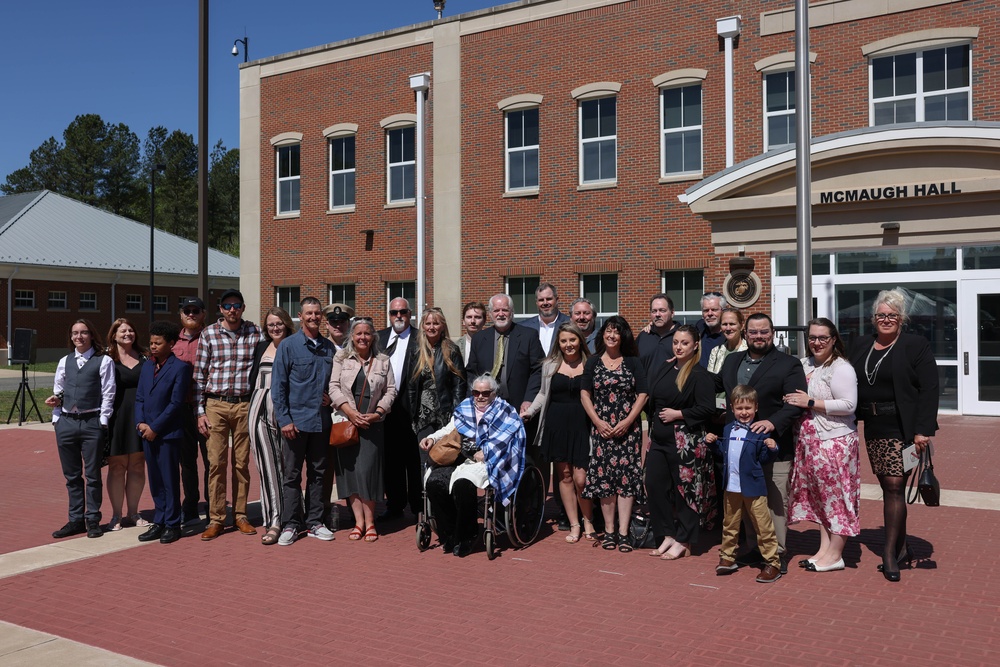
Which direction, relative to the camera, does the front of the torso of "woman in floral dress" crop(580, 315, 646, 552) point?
toward the camera

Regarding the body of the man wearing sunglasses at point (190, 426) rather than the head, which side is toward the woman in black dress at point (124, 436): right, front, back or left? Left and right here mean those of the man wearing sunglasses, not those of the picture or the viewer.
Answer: right

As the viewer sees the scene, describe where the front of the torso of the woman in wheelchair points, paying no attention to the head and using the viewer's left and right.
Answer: facing the viewer and to the left of the viewer

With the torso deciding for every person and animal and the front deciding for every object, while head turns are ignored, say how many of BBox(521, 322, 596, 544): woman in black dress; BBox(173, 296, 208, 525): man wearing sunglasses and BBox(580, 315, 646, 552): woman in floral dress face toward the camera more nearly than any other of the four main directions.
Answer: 3

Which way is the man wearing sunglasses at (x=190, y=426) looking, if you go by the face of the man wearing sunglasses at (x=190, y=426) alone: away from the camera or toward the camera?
toward the camera

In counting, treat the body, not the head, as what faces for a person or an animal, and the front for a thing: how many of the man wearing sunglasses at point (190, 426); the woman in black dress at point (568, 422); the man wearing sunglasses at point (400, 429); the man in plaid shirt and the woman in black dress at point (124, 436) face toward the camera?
5

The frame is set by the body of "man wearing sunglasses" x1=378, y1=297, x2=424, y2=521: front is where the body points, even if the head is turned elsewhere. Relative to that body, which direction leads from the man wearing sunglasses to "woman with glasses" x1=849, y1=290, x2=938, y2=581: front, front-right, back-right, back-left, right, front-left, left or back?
front-left

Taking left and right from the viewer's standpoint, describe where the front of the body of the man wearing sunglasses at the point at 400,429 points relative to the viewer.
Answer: facing the viewer

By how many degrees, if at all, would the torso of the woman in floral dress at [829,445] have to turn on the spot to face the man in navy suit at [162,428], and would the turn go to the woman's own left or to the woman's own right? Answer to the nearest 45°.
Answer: approximately 45° to the woman's own right

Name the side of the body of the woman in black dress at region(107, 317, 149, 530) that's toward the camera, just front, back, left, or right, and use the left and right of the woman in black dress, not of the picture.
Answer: front

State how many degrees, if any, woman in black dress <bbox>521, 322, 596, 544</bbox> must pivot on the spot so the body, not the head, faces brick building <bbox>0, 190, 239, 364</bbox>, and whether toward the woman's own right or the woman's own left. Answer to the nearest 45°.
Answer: approximately 135° to the woman's own right

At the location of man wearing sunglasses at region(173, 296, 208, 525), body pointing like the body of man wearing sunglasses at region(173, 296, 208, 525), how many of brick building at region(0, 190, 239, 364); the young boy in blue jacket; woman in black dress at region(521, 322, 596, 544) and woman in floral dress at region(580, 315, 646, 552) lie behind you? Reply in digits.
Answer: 1

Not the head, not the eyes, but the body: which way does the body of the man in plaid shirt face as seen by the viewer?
toward the camera

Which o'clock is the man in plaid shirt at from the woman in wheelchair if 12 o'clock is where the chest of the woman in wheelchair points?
The man in plaid shirt is roughly at 2 o'clock from the woman in wheelchair.

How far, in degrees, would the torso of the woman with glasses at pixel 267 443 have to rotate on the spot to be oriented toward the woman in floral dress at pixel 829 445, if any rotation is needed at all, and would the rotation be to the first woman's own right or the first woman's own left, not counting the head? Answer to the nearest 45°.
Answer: approximately 45° to the first woman's own left
